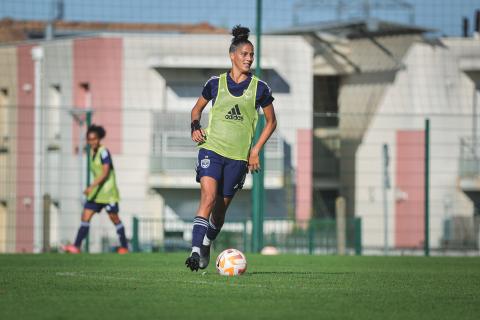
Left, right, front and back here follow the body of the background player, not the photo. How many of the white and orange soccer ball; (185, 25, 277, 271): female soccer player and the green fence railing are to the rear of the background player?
1

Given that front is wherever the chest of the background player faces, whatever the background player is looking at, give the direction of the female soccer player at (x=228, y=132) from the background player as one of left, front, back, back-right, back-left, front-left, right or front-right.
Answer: front-left

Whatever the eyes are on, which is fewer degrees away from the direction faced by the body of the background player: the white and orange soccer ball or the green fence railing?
the white and orange soccer ball

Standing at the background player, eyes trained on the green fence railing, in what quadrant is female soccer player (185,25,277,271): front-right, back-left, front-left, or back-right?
back-right

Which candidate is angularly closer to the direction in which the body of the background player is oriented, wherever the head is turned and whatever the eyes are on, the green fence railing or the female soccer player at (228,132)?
the female soccer player

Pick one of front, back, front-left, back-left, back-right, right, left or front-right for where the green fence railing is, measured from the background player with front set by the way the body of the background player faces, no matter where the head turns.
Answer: back

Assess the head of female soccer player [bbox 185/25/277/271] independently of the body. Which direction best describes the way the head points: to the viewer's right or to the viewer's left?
to the viewer's right

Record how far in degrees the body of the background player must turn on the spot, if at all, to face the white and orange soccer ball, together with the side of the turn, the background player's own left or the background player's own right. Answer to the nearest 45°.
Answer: approximately 45° to the background player's own left
